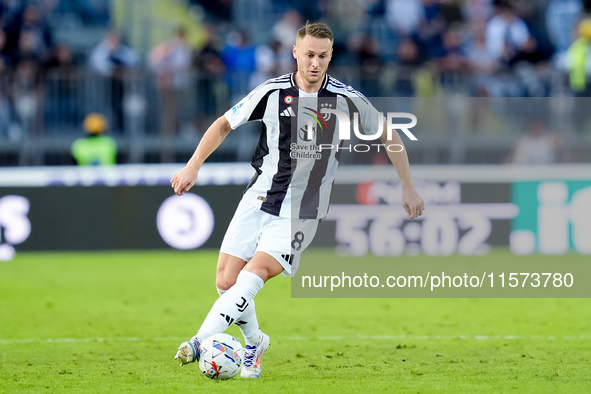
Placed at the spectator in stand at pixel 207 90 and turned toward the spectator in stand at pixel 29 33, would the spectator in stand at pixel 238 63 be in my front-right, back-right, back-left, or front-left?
back-right

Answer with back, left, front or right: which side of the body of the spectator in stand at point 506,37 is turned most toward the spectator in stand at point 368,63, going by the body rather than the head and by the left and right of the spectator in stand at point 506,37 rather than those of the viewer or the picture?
right

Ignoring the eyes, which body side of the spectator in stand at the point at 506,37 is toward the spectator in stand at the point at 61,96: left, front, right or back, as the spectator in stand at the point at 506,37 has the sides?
right

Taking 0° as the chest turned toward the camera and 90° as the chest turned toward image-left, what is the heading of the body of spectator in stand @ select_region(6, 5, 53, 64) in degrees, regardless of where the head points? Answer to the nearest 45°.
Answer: approximately 0°

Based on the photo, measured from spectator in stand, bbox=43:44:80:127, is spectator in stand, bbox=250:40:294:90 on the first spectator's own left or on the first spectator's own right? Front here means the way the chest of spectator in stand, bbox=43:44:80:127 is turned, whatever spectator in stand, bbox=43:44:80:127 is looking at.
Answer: on the first spectator's own left

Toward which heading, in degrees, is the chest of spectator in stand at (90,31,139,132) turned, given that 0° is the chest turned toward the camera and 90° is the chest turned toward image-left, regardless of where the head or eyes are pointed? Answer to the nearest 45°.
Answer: approximately 0°

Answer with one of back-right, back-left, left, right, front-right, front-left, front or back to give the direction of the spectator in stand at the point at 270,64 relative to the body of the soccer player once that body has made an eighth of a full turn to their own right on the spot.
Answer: back-right

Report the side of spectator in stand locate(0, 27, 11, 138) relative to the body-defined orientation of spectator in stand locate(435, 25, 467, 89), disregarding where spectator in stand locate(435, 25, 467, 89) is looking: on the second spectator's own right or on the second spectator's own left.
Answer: on the second spectator's own right
